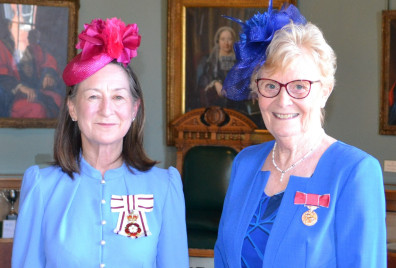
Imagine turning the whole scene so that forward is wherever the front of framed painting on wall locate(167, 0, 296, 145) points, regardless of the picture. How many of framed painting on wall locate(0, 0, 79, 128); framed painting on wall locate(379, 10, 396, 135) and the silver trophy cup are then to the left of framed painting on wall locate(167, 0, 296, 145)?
1

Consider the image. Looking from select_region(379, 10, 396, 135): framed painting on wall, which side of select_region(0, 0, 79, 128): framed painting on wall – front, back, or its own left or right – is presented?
left

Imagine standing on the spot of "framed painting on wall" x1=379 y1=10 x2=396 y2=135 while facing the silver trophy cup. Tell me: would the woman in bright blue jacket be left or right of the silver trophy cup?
left

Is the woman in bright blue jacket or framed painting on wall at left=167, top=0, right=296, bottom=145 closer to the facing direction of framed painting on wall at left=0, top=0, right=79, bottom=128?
the woman in bright blue jacket

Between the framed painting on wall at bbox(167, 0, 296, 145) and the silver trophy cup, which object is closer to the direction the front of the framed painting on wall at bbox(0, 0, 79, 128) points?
the silver trophy cup

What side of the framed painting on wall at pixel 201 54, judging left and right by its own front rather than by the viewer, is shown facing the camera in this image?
front

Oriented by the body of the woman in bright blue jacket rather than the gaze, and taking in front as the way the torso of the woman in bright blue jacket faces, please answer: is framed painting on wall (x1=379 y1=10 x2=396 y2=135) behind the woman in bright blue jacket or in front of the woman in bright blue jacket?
behind

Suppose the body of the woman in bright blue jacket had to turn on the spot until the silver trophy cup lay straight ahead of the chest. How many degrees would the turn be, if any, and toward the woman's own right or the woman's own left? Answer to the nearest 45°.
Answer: approximately 90° to the woman's own right

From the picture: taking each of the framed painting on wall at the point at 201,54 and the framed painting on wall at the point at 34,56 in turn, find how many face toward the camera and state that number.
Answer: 2

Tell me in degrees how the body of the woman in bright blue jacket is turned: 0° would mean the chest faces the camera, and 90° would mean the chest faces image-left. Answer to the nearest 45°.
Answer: approximately 45°

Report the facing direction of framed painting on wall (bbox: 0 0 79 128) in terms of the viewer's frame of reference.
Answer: facing the viewer

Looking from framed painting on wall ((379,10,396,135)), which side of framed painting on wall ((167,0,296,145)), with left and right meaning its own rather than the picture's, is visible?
left
